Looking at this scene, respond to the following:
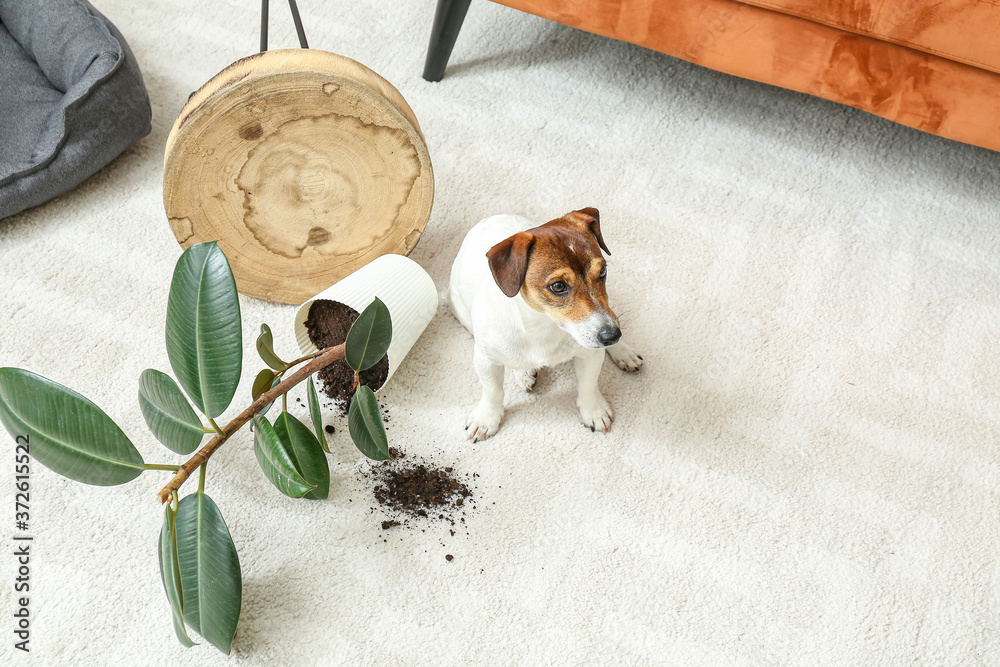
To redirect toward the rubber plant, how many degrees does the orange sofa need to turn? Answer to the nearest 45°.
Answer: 0° — it already faces it

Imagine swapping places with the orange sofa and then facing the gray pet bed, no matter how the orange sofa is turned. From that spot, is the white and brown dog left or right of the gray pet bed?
left

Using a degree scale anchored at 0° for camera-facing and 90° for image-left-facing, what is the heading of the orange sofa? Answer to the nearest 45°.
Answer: approximately 45°

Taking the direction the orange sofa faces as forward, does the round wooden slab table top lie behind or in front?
in front

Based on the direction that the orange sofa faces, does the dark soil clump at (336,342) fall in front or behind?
in front

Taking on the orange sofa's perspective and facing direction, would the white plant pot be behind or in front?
in front
